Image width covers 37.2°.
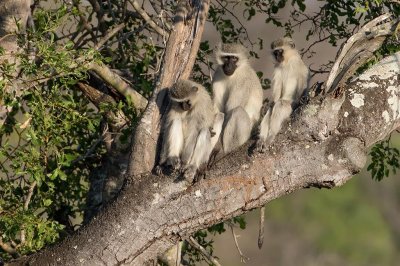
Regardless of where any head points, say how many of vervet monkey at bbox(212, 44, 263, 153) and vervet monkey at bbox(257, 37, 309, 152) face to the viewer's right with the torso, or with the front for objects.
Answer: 0

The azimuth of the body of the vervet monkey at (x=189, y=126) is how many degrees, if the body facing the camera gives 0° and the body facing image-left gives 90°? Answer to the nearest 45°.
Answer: approximately 45°

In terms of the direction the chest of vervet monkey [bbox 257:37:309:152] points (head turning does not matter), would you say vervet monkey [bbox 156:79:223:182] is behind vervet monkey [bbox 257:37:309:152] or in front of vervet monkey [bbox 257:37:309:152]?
in front

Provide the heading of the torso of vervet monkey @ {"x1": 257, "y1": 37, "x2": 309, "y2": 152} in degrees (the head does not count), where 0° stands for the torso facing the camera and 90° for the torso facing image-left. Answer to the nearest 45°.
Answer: approximately 45°

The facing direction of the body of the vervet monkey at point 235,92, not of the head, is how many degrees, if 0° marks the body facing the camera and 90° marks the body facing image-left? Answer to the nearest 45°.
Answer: approximately 45°
